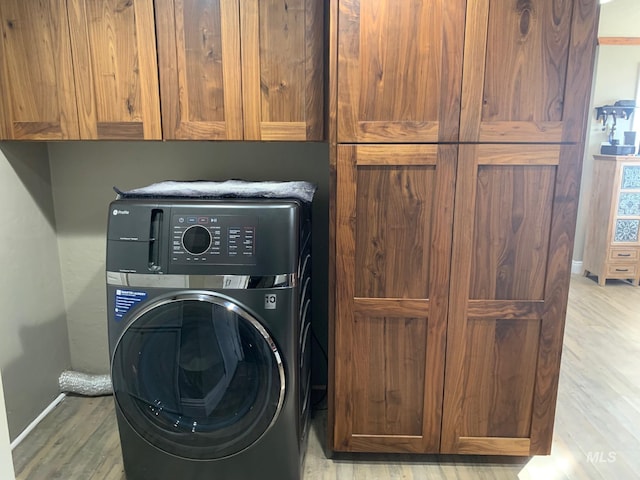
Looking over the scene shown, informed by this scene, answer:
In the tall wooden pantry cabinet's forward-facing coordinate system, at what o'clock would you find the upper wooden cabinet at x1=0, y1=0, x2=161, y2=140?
The upper wooden cabinet is roughly at 3 o'clock from the tall wooden pantry cabinet.

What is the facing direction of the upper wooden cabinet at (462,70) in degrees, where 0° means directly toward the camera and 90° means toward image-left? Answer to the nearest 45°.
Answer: approximately 0°

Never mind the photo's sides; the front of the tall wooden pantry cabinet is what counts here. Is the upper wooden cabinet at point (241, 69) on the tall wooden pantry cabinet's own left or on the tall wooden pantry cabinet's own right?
on the tall wooden pantry cabinet's own right

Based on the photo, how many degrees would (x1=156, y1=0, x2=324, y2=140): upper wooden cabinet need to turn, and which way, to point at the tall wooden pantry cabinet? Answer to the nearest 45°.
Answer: approximately 45° to its left

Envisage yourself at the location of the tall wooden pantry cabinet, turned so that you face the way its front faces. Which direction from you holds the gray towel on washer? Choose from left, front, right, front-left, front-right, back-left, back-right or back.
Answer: right

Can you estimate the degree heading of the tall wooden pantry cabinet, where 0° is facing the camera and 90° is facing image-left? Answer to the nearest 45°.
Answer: approximately 0°

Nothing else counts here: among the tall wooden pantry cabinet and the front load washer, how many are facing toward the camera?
2

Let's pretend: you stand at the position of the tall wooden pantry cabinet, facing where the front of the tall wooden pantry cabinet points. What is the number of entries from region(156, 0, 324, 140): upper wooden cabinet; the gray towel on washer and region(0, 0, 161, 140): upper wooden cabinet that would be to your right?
3
